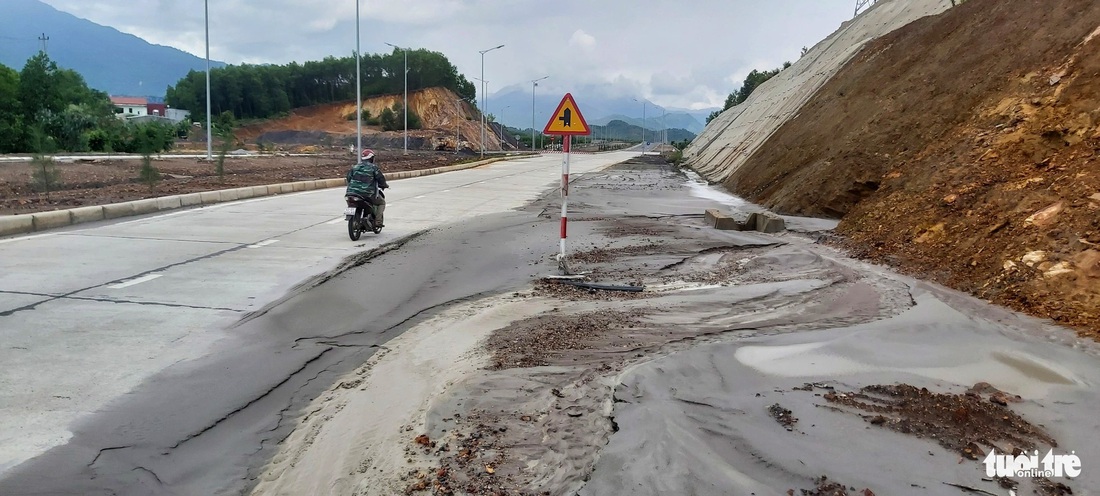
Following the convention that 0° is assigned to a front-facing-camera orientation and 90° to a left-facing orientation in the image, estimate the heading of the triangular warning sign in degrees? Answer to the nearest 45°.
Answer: approximately 0°

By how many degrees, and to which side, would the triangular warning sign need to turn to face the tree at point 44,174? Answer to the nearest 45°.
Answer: approximately 135° to its right

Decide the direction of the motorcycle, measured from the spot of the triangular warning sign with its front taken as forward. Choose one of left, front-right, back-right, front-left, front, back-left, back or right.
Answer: back-right

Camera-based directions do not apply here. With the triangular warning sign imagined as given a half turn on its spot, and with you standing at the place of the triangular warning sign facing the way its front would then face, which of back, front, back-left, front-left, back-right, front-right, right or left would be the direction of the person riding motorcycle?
front-left

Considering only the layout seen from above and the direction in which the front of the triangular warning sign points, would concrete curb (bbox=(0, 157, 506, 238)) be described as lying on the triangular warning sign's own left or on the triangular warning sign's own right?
on the triangular warning sign's own right
